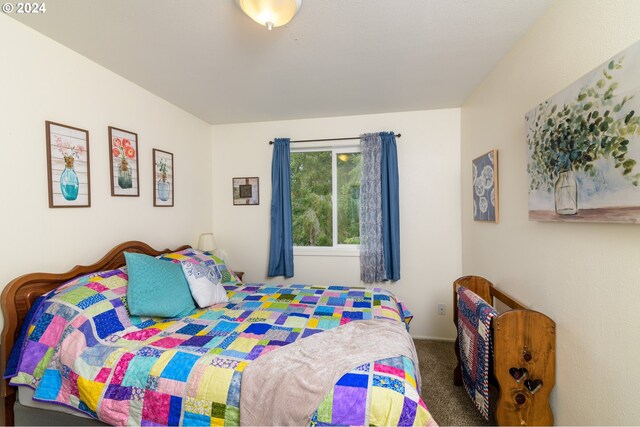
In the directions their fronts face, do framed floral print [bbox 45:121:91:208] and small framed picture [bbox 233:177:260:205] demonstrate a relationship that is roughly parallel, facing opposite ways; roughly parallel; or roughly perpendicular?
roughly perpendicular

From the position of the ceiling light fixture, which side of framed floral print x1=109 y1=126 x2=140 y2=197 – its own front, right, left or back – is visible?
front

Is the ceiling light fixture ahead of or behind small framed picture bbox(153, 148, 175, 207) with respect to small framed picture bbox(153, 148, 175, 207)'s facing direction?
ahead

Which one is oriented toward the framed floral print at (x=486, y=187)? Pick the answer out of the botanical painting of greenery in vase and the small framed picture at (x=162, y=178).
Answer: the small framed picture

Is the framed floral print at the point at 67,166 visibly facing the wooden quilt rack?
yes

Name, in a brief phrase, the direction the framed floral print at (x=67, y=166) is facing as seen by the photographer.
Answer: facing the viewer and to the right of the viewer

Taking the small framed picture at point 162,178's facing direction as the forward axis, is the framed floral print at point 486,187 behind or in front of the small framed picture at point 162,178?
in front

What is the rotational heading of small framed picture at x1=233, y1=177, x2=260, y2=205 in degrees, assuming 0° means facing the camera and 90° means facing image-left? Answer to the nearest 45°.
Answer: approximately 0°

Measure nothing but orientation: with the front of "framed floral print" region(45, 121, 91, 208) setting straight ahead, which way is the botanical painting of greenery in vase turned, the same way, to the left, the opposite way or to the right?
the opposite way

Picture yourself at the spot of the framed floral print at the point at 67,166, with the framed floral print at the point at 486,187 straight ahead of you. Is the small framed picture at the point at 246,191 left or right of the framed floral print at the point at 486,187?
left

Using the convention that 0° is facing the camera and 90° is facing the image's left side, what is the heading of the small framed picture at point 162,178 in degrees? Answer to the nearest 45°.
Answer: approximately 315°

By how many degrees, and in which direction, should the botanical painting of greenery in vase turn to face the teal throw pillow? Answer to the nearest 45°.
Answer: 0° — it already faces it

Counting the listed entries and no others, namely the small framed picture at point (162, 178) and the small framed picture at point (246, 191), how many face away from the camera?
0
